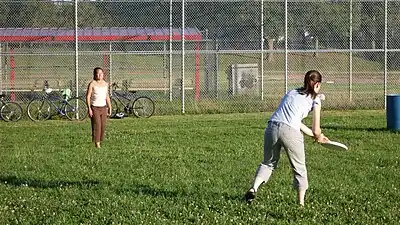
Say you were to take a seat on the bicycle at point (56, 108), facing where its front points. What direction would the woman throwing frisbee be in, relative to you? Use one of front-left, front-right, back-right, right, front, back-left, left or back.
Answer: left

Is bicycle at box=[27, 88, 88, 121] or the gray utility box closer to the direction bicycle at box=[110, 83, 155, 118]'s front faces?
the bicycle

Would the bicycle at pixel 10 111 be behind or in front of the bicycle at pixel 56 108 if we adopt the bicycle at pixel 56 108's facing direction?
in front

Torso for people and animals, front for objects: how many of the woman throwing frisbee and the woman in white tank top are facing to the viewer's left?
0

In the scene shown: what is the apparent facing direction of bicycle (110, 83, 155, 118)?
to the viewer's left

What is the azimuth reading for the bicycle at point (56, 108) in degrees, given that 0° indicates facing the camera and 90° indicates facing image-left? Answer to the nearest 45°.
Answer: approximately 90°

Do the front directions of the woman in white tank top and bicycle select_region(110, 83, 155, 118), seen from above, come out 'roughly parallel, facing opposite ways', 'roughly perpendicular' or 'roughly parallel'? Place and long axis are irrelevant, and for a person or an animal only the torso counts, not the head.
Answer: roughly perpendicular

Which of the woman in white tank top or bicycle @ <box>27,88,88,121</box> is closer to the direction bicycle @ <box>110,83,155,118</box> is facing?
the bicycle

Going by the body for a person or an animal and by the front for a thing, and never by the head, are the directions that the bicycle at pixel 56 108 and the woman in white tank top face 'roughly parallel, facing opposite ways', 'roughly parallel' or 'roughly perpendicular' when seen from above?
roughly perpendicular

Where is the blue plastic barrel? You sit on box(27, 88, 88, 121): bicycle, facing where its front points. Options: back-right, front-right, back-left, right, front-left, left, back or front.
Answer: back-left
